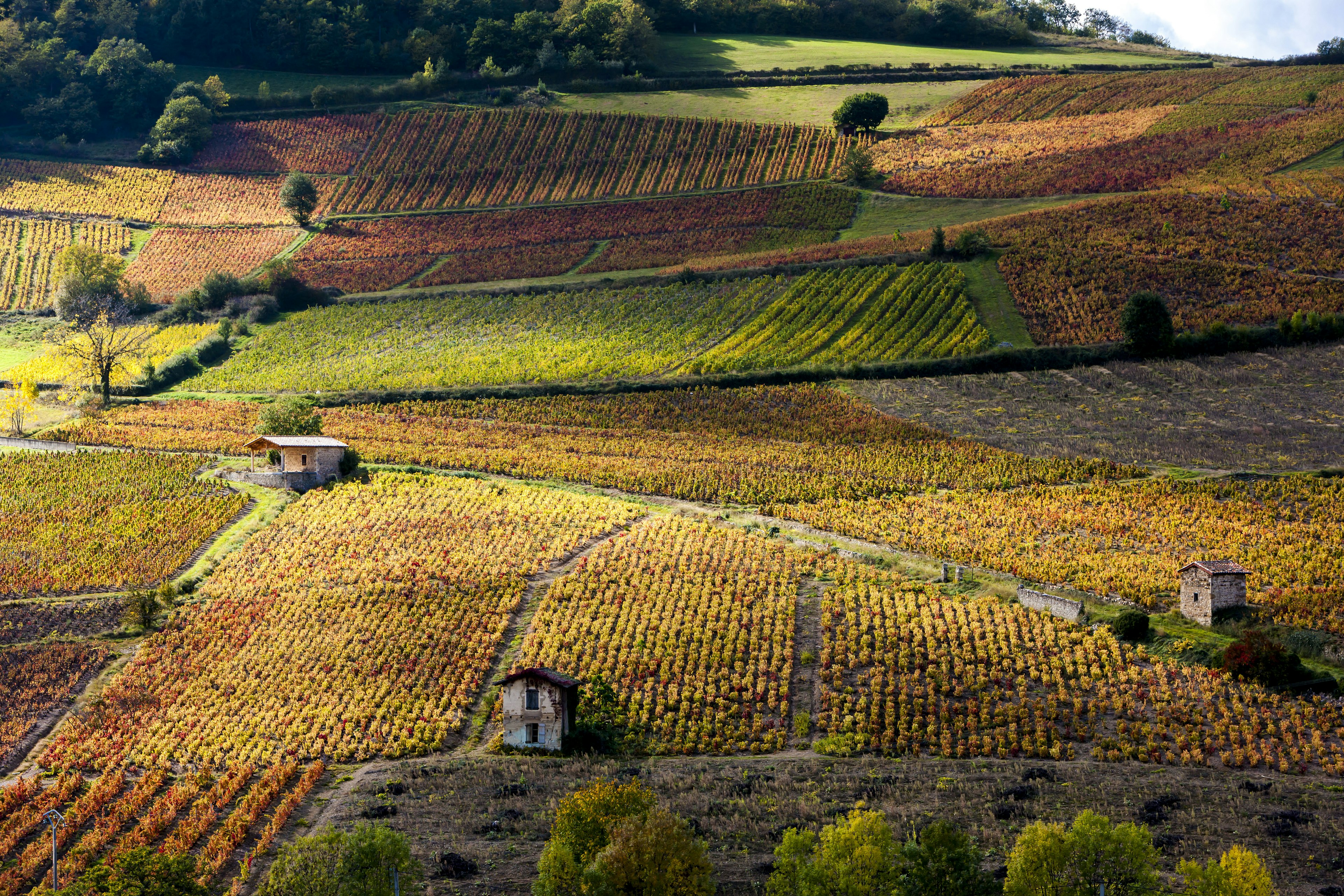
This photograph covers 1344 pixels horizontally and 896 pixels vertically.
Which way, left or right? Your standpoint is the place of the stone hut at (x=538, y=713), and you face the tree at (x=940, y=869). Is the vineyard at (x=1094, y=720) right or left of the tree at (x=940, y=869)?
left

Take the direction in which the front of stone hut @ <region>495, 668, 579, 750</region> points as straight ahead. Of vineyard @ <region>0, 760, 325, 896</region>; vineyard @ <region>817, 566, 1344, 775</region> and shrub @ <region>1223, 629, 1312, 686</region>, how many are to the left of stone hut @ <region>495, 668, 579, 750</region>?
2

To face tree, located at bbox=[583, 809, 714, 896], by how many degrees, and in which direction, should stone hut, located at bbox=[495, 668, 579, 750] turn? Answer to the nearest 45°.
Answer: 0° — it already faces it

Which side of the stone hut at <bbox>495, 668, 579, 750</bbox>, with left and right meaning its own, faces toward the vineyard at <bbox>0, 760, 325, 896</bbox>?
right

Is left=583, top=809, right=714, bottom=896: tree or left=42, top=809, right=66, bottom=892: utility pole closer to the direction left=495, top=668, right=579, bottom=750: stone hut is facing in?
the tree

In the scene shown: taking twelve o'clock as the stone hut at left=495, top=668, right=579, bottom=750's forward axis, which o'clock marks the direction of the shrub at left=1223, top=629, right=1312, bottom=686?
The shrub is roughly at 9 o'clock from the stone hut.

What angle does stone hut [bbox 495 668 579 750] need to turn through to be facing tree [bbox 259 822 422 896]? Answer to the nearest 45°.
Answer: approximately 45° to its right

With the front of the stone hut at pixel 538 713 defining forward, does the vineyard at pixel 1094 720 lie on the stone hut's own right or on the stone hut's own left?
on the stone hut's own left

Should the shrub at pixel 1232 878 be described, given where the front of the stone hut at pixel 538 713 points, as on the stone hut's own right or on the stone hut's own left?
on the stone hut's own left

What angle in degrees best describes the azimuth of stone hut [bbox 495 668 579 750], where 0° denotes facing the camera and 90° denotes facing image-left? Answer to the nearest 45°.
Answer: approximately 0°

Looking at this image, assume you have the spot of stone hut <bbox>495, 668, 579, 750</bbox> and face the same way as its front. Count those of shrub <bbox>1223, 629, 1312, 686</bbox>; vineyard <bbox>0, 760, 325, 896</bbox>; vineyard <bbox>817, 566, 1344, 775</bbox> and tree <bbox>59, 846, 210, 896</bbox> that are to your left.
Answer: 2

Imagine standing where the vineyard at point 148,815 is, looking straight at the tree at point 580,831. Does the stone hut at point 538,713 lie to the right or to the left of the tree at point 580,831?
left

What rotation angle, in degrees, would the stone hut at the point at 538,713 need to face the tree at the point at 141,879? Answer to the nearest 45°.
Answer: approximately 45° to its right

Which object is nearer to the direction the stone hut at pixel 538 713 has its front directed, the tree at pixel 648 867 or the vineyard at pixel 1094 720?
the tree

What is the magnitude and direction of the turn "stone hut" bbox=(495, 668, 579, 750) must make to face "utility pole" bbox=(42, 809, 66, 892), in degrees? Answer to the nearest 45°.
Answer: approximately 45° to its right
